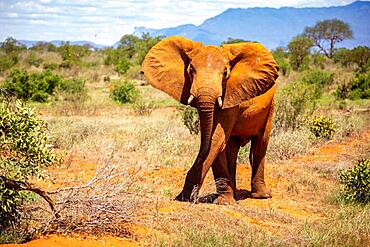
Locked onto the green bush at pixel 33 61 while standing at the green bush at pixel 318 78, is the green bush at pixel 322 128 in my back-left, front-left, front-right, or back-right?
back-left

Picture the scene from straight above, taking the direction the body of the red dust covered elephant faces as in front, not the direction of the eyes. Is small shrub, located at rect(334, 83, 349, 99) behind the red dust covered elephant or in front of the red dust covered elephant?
behind

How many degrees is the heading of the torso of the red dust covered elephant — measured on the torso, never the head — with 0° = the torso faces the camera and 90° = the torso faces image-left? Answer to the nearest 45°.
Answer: approximately 45°

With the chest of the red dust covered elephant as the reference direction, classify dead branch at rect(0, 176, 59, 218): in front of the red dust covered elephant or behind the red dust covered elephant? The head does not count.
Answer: in front

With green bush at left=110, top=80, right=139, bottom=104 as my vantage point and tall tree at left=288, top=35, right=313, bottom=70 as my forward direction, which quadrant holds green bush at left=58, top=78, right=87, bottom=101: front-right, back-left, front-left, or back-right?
back-left

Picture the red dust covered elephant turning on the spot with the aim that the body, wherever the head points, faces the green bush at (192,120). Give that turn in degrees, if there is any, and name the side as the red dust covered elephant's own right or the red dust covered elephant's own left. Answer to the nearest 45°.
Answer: approximately 135° to the red dust covered elephant's own right

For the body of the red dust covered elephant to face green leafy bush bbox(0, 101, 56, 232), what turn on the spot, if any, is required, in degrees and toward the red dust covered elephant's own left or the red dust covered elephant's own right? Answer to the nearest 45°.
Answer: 0° — it already faces it

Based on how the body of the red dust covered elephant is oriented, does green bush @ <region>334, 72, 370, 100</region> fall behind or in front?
behind

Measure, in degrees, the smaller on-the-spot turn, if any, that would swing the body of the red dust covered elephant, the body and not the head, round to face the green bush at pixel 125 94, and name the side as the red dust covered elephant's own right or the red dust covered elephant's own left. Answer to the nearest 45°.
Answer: approximately 135° to the red dust covered elephant's own right

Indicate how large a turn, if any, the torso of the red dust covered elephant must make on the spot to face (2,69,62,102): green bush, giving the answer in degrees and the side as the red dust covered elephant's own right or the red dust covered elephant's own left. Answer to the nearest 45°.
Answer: approximately 90° to the red dust covered elephant's own right

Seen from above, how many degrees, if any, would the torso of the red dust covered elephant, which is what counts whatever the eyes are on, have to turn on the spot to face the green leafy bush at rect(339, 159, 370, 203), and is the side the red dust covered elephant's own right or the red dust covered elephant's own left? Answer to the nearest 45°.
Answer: approximately 135° to the red dust covered elephant's own left

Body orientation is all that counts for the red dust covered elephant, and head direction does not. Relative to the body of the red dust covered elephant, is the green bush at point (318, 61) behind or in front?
behind
